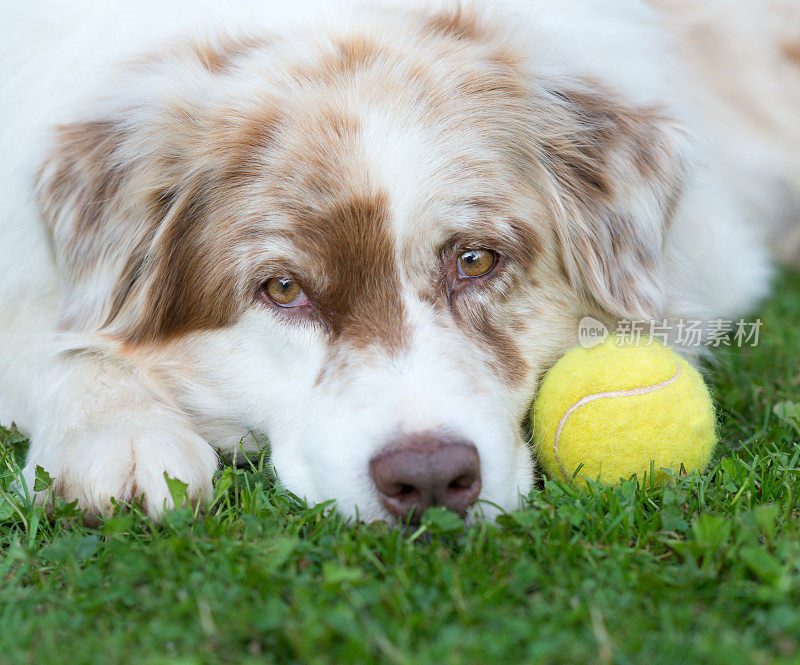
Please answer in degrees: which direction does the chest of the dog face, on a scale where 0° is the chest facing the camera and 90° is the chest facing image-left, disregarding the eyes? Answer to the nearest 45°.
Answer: approximately 0°
